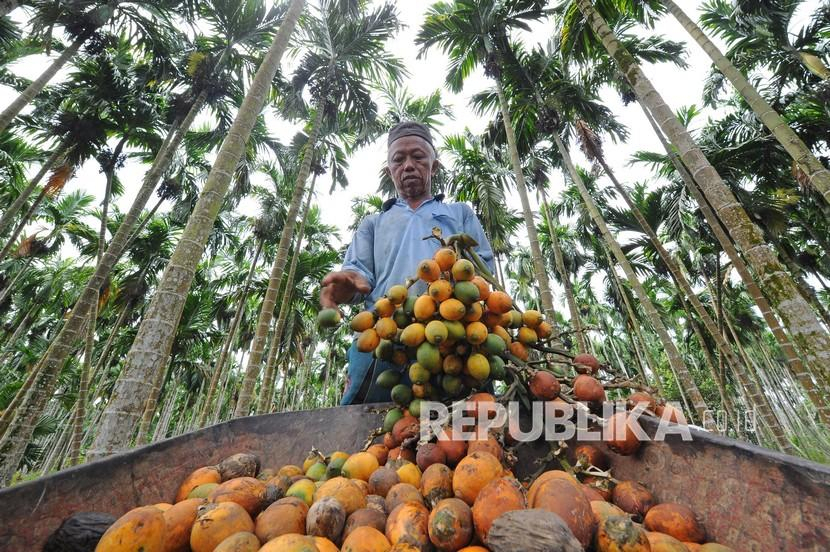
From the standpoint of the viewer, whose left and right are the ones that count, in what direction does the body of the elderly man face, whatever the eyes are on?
facing the viewer

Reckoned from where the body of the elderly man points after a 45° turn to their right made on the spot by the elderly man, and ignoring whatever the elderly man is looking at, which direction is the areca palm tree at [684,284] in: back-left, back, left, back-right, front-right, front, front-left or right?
back

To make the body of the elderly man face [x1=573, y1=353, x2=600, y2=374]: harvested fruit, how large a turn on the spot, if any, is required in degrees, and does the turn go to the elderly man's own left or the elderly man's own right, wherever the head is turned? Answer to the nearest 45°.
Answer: approximately 45° to the elderly man's own left

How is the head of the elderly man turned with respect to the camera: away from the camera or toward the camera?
toward the camera
